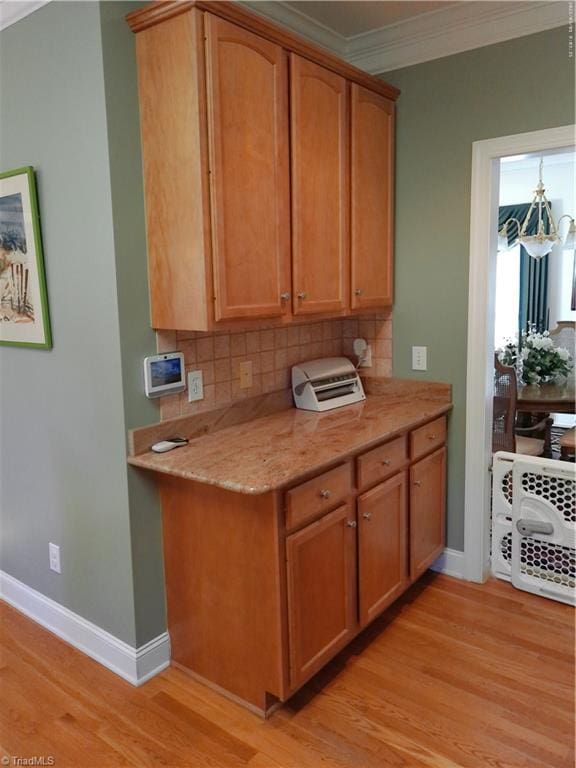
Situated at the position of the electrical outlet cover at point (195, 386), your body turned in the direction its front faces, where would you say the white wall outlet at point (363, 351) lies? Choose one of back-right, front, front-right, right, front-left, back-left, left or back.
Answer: left

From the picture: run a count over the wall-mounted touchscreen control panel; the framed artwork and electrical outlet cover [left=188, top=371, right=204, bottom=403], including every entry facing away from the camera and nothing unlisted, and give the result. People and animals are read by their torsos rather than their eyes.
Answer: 0

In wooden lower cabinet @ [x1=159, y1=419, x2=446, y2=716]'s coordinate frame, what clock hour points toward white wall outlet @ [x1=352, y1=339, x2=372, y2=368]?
The white wall outlet is roughly at 8 o'clock from the wooden lower cabinet.

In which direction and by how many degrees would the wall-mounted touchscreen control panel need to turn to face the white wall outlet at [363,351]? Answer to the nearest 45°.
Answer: approximately 90° to its left

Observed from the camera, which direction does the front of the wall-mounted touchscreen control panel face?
facing the viewer and to the right of the viewer

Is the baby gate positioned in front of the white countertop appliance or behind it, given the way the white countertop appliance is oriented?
in front

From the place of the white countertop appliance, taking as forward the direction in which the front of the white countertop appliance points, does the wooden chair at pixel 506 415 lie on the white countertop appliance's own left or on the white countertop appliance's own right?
on the white countertop appliance's own left

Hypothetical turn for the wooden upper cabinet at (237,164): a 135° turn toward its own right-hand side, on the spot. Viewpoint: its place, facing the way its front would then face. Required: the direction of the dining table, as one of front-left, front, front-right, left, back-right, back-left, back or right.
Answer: back-right

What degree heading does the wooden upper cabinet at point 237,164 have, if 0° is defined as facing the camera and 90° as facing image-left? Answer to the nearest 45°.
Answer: approximately 315°

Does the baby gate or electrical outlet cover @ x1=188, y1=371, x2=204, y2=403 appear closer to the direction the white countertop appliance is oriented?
the baby gate
